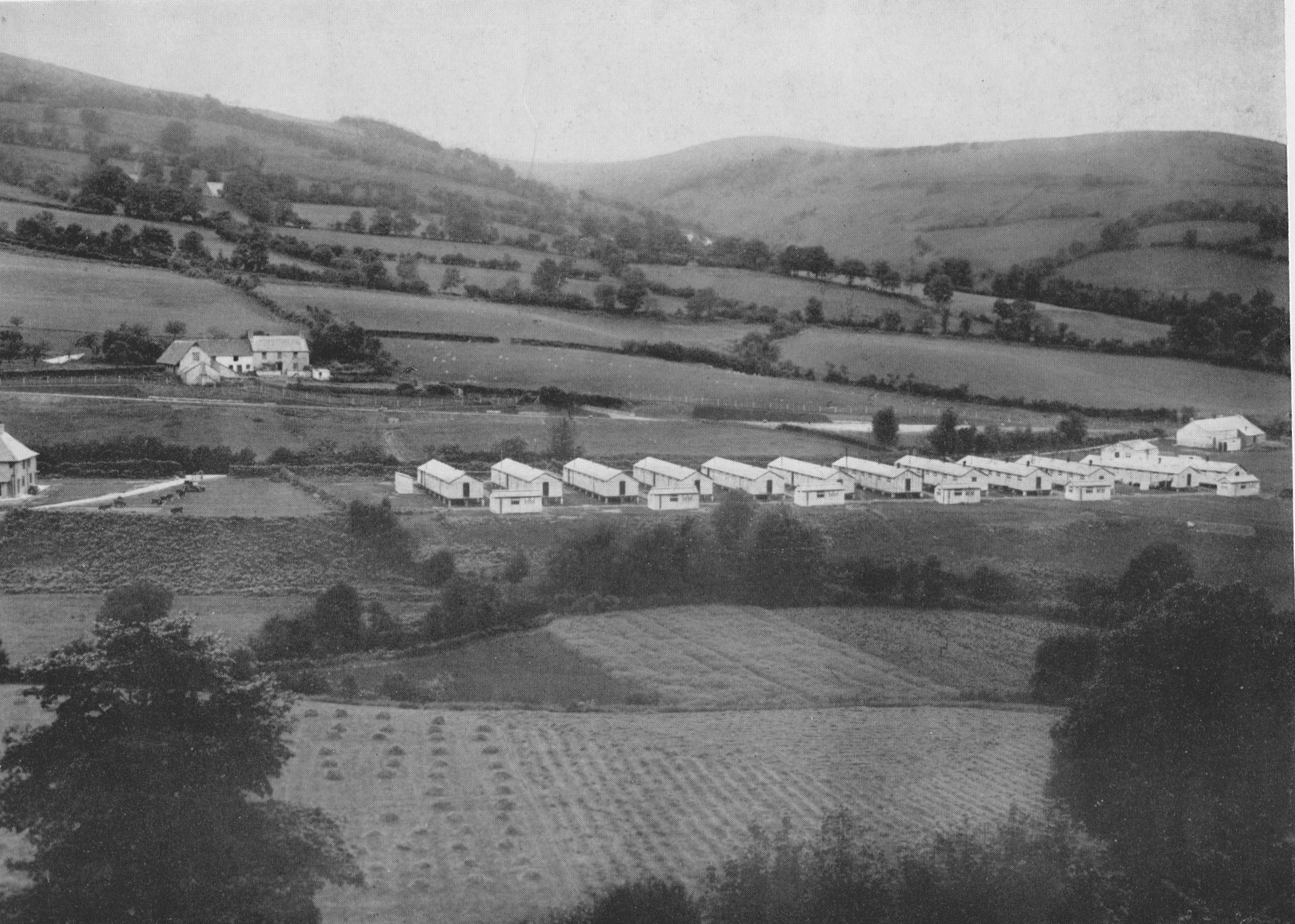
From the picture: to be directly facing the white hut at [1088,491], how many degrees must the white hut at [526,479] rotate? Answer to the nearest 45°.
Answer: approximately 45° to its left

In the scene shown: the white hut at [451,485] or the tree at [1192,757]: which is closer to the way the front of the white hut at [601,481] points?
the tree

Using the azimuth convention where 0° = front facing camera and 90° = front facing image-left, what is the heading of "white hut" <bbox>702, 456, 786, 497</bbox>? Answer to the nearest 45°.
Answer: approximately 315°

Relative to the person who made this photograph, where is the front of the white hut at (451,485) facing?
facing the viewer and to the right of the viewer

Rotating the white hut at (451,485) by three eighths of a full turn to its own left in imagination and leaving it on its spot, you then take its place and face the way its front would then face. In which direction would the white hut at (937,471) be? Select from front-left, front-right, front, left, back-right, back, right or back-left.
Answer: right

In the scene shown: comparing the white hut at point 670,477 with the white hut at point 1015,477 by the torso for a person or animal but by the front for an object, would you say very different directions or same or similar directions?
same or similar directions

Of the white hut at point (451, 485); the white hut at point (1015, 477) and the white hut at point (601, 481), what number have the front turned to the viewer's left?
0

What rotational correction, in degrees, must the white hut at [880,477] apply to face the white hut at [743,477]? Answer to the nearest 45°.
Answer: approximately 90° to its right

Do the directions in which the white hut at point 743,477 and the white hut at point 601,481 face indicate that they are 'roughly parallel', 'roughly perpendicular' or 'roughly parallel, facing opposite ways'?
roughly parallel
